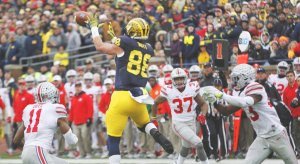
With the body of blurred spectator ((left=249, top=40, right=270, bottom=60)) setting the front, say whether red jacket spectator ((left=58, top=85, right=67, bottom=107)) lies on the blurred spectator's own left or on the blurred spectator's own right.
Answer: on the blurred spectator's own right

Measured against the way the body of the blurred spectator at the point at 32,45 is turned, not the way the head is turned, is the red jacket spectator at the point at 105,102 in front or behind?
in front

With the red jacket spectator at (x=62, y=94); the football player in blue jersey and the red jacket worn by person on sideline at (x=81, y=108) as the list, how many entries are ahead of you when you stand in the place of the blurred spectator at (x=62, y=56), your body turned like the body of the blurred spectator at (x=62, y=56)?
3

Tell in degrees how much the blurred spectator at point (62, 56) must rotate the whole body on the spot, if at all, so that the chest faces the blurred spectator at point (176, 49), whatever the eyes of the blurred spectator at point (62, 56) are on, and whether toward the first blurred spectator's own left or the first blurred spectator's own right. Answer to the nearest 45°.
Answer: approximately 45° to the first blurred spectator's own left

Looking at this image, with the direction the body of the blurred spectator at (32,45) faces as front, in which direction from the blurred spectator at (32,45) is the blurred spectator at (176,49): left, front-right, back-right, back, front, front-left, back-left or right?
front-left
